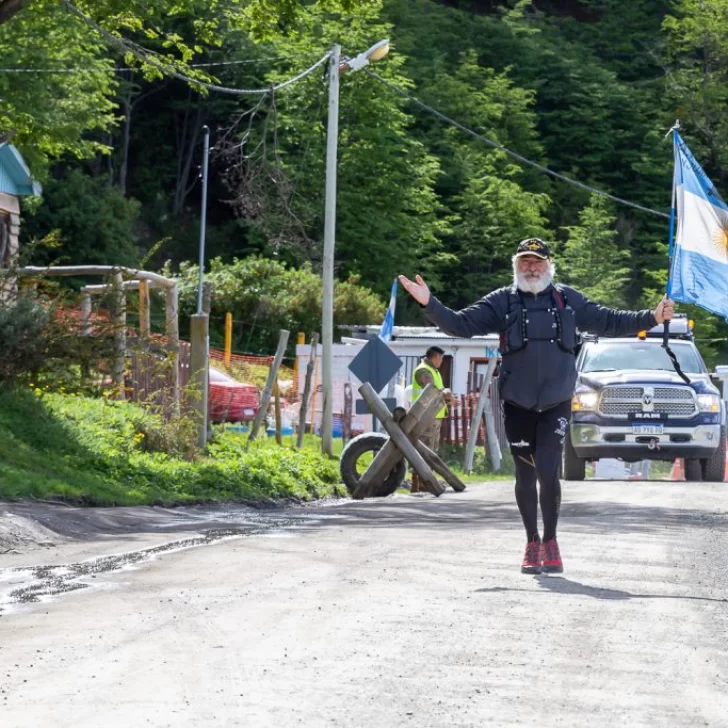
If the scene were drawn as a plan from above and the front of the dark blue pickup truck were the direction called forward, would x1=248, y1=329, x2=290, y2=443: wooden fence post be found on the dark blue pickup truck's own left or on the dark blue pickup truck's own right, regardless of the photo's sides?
on the dark blue pickup truck's own right

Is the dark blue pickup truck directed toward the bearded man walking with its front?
yes

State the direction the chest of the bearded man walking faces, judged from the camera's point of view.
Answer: toward the camera

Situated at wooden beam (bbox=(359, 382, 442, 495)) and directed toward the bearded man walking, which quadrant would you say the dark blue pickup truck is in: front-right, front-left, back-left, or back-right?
back-left

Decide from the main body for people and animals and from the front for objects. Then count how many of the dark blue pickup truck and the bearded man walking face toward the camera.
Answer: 2

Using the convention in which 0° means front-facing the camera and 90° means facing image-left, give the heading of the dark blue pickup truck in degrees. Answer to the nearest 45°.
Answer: approximately 0°

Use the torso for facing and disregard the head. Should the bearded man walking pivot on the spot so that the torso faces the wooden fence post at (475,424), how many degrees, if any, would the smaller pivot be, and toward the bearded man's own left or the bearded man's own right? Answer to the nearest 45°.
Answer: approximately 180°

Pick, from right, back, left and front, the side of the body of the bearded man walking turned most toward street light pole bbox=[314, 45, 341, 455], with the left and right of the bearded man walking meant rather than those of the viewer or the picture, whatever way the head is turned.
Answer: back

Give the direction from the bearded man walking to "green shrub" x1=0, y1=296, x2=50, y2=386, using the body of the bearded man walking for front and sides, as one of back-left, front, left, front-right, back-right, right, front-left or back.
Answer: back-right

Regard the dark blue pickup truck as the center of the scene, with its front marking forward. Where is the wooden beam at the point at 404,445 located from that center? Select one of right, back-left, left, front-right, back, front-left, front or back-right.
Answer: front-right

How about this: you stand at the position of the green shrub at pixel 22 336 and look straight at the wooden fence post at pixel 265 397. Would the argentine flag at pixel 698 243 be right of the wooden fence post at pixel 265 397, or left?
right
